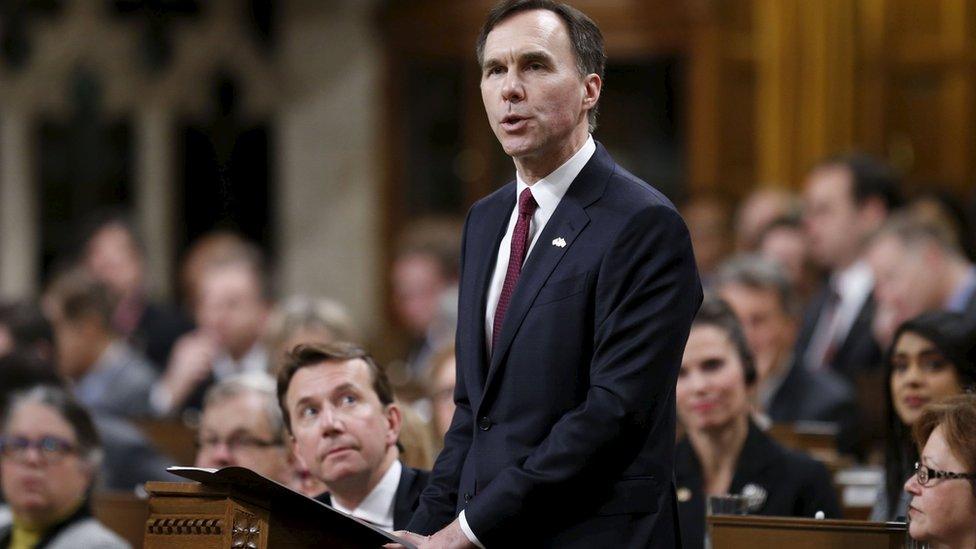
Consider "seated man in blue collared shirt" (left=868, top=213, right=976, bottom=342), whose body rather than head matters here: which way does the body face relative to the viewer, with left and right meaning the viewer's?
facing to the left of the viewer

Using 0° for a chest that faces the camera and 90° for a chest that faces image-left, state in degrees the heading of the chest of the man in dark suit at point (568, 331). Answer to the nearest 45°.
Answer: approximately 45°

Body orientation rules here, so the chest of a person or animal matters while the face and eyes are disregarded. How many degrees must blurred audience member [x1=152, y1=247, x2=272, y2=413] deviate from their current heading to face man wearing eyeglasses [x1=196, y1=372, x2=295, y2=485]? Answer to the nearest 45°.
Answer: approximately 45° to their left

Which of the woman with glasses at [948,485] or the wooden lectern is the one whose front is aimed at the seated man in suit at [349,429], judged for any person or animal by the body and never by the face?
the woman with glasses

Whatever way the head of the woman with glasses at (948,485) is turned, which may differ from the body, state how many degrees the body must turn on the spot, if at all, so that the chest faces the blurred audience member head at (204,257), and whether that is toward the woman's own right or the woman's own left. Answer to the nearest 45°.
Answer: approximately 45° to the woman's own right

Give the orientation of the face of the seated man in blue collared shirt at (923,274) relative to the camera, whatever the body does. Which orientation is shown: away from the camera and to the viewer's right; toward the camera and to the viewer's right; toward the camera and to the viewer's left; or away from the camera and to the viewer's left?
toward the camera and to the viewer's left

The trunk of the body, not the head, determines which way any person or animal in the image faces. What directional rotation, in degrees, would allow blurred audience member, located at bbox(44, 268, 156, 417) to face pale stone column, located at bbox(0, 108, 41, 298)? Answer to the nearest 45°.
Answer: approximately 135° to their right

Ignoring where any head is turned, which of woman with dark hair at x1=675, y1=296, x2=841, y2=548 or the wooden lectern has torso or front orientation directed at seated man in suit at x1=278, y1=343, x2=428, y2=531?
the woman with dark hair

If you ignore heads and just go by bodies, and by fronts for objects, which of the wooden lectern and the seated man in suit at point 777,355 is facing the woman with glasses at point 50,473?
the seated man in suit

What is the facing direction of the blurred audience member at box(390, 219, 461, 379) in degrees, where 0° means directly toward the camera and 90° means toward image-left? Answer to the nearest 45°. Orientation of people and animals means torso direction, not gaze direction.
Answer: approximately 45°

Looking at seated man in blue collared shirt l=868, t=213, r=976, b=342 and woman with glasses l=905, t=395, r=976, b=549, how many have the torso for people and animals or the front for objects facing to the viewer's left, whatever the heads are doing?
2
